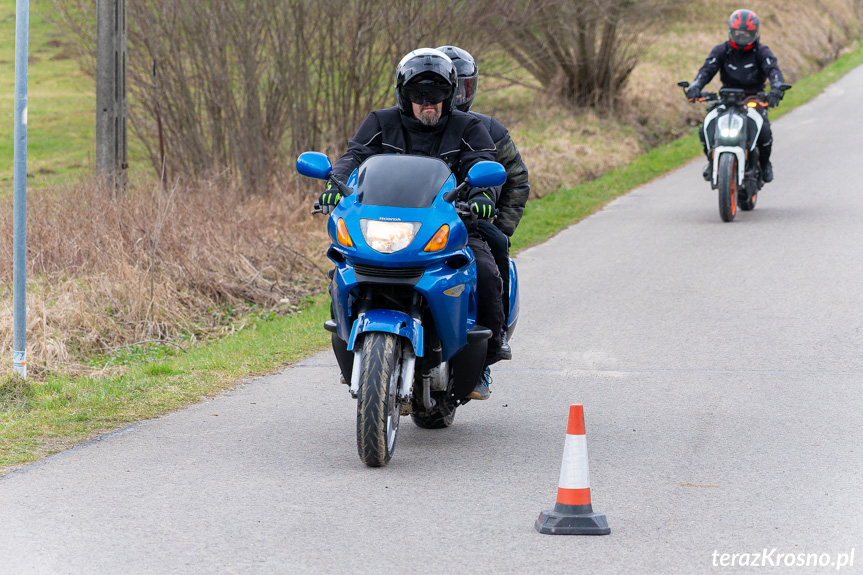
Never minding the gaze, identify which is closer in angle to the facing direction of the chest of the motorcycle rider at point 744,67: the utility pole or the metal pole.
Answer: the metal pole

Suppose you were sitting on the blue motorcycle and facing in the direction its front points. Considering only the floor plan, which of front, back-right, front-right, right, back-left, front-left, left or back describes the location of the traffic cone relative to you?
front-left

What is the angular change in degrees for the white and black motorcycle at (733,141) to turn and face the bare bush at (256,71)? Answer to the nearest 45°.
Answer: approximately 90° to its right

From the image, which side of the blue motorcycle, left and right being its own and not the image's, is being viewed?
front

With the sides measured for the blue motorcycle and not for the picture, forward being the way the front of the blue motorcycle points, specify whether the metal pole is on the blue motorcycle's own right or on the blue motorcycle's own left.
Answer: on the blue motorcycle's own right

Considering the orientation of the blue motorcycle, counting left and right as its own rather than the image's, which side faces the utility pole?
back

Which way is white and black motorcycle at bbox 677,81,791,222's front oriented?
toward the camera

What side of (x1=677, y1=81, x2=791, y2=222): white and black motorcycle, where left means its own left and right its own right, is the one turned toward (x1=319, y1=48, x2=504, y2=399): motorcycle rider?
front

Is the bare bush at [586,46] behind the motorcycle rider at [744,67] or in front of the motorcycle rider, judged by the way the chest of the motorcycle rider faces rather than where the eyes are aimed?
behind
